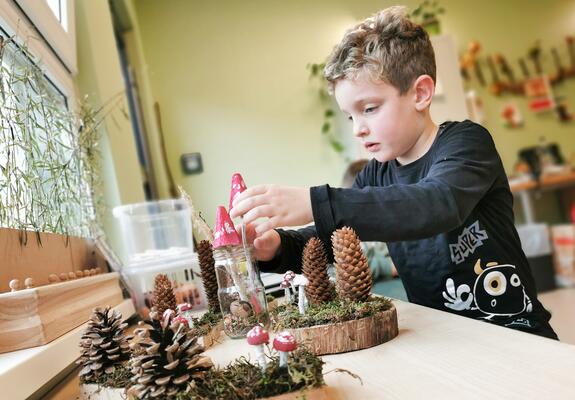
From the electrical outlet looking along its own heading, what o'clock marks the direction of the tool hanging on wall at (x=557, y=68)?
The tool hanging on wall is roughly at 8 o'clock from the electrical outlet.

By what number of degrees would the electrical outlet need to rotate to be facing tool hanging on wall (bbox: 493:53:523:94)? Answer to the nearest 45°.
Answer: approximately 135° to its left

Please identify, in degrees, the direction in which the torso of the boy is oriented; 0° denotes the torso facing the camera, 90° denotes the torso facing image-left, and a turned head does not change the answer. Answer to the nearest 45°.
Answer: approximately 45°

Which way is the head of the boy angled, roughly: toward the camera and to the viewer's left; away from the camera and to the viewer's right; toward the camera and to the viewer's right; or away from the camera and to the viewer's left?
toward the camera and to the viewer's left

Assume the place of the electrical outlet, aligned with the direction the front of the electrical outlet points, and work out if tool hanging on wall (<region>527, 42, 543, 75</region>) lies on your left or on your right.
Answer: on your left

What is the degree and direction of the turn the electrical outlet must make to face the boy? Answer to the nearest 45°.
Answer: approximately 45° to its left

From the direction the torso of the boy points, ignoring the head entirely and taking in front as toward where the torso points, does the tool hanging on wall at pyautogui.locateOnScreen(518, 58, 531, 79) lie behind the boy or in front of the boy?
behind

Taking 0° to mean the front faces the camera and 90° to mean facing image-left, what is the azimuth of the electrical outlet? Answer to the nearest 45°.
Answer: approximately 0°

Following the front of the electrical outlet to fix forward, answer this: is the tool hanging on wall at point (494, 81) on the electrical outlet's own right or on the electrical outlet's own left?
on the electrical outlet's own left

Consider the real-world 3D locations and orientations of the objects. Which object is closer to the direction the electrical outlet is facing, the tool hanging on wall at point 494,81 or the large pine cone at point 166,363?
the large pine cone

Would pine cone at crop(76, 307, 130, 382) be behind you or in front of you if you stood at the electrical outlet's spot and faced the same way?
in front

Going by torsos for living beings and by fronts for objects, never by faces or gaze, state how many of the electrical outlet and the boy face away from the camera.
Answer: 0

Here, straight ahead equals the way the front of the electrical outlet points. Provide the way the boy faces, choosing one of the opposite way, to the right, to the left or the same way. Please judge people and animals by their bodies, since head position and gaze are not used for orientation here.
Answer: to the right
